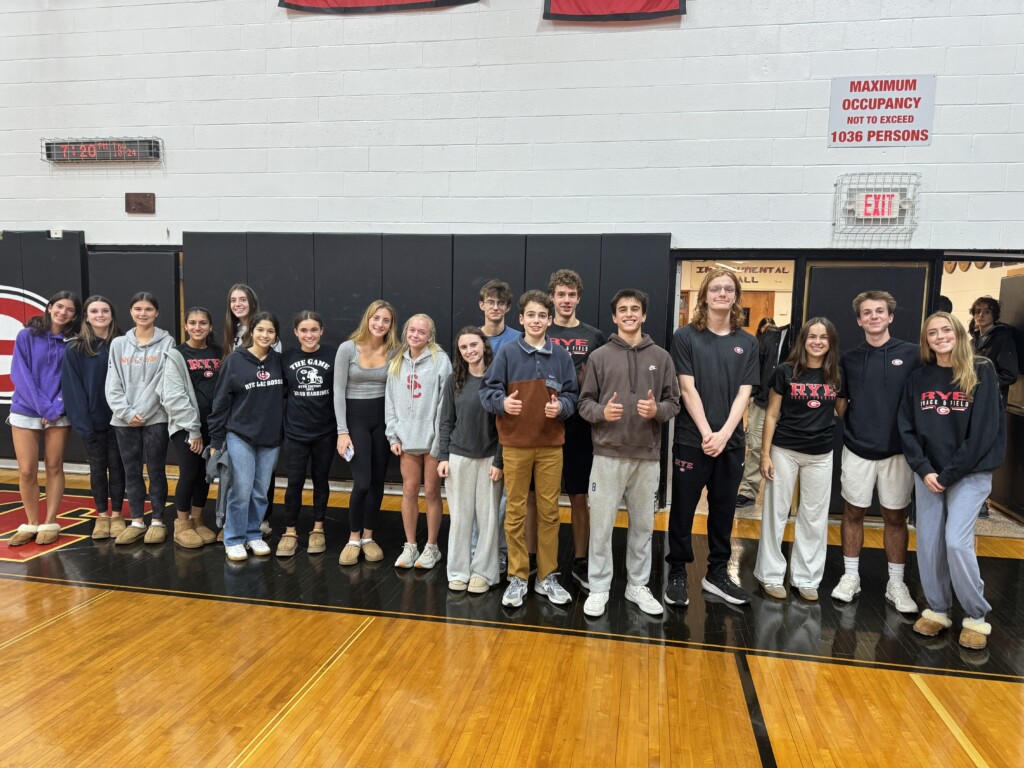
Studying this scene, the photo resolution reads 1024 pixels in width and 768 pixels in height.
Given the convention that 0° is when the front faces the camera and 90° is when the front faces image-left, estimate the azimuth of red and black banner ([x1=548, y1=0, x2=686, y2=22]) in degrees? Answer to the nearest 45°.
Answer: approximately 0°

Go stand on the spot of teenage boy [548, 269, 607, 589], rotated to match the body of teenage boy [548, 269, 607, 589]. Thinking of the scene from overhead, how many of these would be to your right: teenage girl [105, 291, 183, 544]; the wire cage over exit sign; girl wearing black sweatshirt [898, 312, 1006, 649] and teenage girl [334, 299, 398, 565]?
2

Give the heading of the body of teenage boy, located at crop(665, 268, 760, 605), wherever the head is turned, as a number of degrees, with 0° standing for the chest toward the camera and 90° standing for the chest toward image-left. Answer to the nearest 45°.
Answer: approximately 0°

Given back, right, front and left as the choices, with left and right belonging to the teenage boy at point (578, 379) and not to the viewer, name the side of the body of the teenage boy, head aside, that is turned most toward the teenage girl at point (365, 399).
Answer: right
